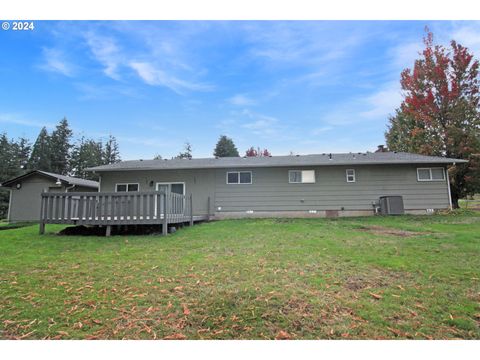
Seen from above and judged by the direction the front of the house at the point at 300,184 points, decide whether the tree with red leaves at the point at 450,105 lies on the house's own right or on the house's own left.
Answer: on the house's own right

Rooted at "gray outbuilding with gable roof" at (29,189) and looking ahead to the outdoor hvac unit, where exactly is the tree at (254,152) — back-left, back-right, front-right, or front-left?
front-left

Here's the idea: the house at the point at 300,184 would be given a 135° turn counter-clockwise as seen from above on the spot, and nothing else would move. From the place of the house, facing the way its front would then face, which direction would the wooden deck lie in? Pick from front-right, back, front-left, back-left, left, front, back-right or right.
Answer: front

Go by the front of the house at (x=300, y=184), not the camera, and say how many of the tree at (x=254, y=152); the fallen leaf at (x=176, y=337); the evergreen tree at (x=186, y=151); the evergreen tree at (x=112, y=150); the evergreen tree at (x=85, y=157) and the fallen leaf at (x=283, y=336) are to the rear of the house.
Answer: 2

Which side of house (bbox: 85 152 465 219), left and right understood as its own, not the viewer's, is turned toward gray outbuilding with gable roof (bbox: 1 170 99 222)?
left

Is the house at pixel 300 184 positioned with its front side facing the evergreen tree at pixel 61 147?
no

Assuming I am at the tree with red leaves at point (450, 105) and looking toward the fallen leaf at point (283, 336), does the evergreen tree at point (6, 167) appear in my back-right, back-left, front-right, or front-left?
front-right

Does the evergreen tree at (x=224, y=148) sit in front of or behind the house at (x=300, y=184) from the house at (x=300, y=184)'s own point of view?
in front

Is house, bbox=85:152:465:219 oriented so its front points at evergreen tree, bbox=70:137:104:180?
no

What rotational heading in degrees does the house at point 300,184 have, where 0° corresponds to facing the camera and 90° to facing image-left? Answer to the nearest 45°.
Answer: approximately 180°

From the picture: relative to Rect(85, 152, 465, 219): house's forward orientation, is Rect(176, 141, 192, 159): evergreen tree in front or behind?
in front

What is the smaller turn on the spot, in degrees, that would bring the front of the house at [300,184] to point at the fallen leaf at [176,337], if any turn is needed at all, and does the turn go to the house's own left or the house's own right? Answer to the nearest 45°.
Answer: approximately 180°

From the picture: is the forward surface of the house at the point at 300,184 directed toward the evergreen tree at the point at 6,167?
no

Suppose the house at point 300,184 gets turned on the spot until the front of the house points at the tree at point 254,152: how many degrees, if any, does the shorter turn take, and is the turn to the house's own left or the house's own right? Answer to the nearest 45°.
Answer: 0° — it already faces it
